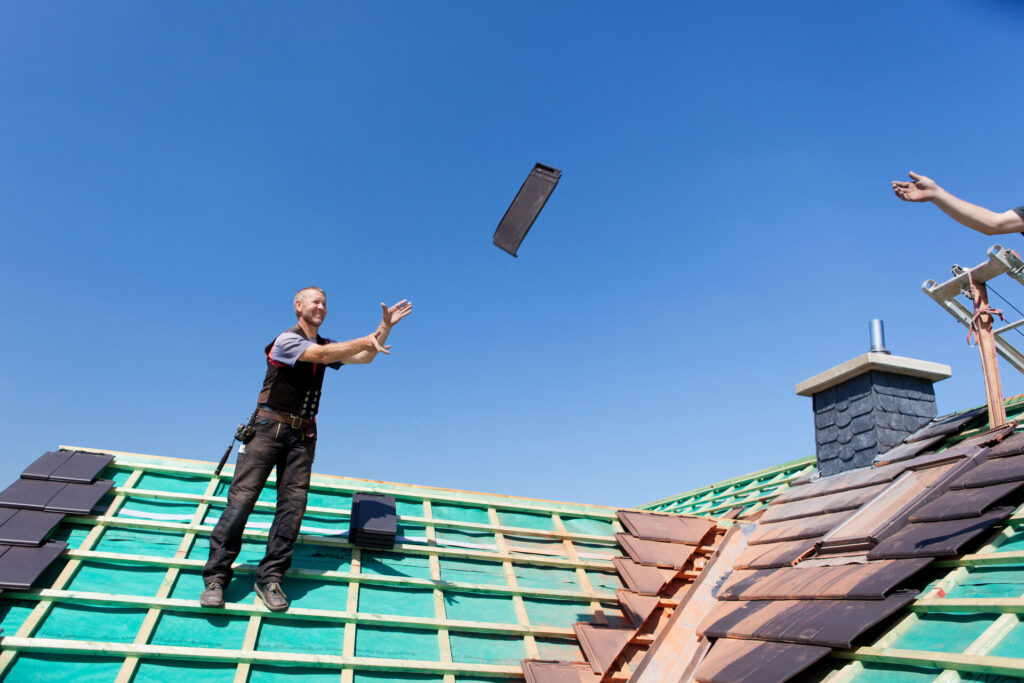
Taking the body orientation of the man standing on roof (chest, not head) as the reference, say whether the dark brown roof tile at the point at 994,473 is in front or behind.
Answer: in front

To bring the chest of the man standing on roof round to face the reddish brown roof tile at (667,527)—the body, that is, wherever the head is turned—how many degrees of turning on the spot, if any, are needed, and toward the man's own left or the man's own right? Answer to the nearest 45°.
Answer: approximately 45° to the man's own left

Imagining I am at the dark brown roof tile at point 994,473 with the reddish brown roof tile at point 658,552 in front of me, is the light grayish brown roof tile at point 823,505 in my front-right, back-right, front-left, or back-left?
front-right

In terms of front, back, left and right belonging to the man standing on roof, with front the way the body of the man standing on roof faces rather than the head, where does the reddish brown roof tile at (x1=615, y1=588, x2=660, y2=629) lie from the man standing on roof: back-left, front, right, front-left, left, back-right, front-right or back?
front-left

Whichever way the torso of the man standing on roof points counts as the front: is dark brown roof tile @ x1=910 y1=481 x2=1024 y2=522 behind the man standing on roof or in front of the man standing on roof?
in front

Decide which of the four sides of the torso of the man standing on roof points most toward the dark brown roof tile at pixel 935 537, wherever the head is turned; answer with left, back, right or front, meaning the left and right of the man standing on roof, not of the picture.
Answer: front

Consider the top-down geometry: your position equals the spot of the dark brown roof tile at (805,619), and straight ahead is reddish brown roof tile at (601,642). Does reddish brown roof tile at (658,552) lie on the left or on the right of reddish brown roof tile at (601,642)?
right

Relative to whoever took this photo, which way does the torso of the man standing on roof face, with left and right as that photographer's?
facing the viewer and to the right of the viewer

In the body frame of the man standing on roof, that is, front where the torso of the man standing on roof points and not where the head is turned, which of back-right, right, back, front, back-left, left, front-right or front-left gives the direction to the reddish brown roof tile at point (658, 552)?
front-left
